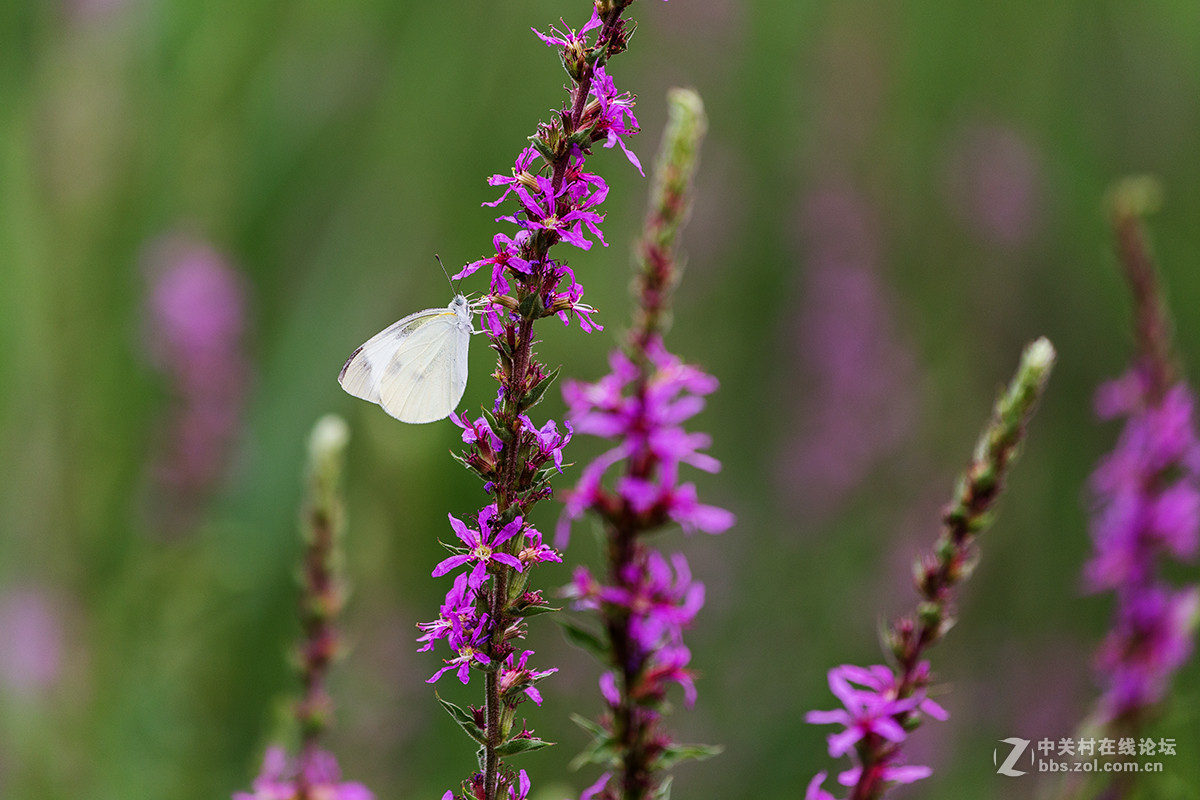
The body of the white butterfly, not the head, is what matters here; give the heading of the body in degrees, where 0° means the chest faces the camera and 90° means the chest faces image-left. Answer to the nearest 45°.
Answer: approximately 270°

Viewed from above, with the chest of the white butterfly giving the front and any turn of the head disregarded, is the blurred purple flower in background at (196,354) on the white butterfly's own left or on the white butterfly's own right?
on the white butterfly's own left

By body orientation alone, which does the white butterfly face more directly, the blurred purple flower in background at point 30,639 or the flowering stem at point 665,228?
the flowering stem
